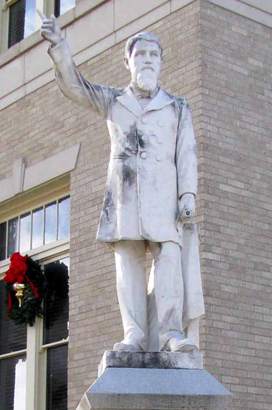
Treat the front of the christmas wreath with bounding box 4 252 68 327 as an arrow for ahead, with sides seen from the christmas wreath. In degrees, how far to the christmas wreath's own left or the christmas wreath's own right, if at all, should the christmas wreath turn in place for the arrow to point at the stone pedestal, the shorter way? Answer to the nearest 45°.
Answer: approximately 45° to the christmas wreath's own left

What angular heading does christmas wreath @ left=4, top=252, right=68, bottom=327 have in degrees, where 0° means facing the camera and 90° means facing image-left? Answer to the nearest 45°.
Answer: approximately 45°

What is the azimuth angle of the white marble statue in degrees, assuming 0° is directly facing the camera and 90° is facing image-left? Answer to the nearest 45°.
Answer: approximately 0°
